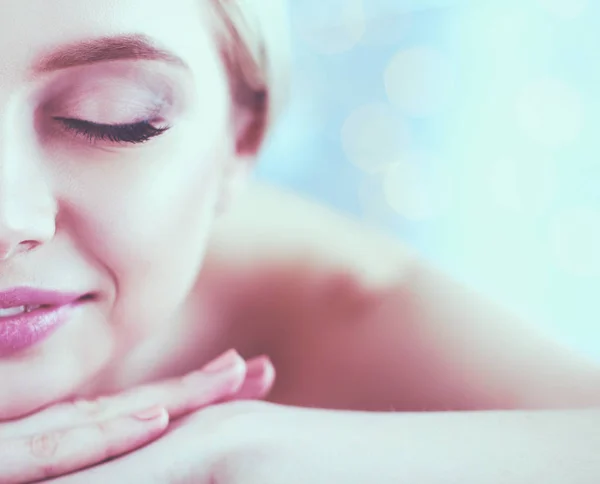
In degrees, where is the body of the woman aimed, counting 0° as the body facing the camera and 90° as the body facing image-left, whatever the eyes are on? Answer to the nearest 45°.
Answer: approximately 0°
